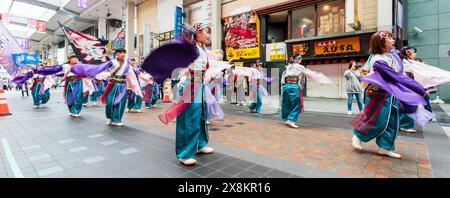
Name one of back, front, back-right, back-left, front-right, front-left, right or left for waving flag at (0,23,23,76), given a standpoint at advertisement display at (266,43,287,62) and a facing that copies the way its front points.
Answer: front-right

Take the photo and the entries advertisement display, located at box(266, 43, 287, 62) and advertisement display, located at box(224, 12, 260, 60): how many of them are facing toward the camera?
2

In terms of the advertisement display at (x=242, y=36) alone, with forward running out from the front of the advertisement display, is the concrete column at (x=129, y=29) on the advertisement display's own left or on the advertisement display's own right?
on the advertisement display's own right

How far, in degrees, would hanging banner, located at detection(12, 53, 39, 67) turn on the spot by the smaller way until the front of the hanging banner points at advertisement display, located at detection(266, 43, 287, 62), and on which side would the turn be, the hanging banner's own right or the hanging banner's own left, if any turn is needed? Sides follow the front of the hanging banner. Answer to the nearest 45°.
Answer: approximately 90° to the hanging banner's own left

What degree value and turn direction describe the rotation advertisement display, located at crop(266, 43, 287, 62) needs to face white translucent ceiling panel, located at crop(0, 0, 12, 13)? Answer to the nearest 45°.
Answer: approximately 90° to its right

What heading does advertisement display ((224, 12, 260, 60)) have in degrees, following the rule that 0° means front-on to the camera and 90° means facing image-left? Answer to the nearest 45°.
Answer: approximately 0°

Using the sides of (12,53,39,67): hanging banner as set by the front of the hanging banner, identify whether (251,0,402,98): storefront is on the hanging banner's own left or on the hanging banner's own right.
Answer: on the hanging banner's own left

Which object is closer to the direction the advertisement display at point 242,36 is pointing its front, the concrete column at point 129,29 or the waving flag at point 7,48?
the waving flag
